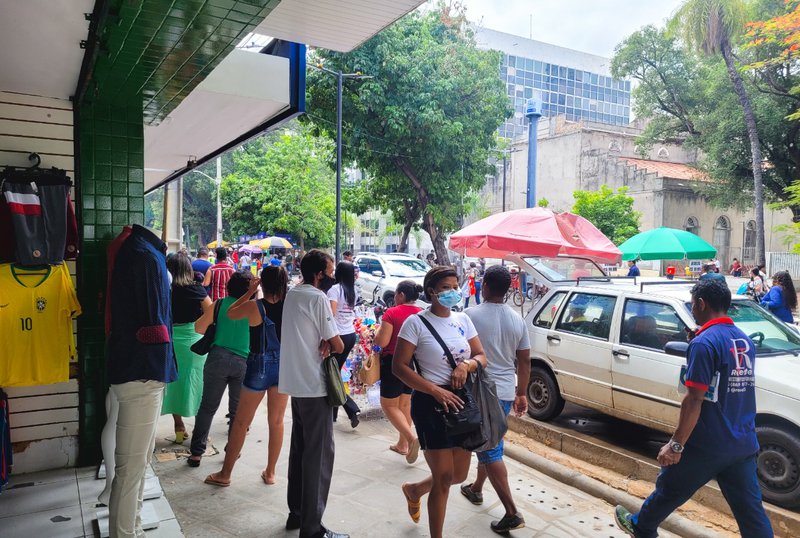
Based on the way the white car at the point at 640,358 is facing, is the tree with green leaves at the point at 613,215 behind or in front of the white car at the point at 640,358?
behind

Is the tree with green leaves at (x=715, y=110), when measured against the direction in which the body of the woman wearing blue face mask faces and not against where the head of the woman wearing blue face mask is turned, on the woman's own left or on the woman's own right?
on the woman's own left

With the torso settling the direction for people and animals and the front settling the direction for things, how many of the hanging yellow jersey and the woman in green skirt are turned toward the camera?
1

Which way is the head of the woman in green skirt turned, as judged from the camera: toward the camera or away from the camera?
away from the camera

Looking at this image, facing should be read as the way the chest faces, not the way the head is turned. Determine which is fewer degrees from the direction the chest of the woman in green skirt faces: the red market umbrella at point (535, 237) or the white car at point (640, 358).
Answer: the red market umbrella

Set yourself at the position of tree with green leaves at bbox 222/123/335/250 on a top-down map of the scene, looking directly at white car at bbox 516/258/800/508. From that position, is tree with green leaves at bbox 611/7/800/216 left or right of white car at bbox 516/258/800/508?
left

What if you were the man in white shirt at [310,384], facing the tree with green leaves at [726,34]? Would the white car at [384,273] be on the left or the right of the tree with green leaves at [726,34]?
left

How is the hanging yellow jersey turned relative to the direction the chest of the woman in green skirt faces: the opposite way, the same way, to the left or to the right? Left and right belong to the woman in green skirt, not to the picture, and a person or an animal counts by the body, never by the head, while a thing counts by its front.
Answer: the opposite way

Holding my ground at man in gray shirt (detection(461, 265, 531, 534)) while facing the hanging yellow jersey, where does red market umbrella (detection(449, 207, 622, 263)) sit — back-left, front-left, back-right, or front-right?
back-right

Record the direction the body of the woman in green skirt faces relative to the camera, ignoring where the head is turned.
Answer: away from the camera
